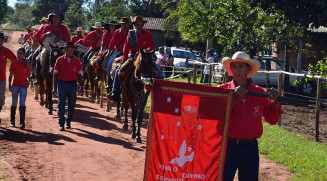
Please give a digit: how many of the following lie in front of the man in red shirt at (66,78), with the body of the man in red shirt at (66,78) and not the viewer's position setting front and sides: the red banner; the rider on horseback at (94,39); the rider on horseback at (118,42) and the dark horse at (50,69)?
1

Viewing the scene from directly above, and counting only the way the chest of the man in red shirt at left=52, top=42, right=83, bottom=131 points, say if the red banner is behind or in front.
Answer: in front

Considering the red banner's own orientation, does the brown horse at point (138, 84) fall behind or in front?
behind

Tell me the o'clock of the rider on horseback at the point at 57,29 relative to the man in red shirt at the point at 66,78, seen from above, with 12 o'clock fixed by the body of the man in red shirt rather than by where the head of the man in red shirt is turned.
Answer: The rider on horseback is roughly at 6 o'clock from the man in red shirt.

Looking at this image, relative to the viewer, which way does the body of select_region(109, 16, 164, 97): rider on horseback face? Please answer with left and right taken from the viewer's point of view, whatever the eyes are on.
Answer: facing the viewer

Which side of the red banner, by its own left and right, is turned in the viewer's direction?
front

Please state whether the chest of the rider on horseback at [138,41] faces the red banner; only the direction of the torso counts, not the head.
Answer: yes

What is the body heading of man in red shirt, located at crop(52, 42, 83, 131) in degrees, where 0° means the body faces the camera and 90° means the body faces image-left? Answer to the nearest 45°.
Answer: approximately 0°

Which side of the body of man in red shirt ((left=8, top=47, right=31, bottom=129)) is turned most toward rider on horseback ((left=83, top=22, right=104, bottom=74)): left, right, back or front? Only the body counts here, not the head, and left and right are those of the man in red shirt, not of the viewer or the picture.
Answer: back

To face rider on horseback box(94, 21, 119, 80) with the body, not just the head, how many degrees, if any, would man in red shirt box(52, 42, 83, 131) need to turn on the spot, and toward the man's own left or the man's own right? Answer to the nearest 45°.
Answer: approximately 180°

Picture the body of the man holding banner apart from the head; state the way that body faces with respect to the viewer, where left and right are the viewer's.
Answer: facing the viewer

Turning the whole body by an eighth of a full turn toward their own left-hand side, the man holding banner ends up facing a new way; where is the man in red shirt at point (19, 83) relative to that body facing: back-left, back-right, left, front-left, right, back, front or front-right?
back

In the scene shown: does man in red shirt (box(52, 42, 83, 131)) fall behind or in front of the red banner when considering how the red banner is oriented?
behind

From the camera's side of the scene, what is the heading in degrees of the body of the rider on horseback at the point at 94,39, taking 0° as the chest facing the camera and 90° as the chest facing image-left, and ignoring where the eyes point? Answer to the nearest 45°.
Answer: approximately 315°

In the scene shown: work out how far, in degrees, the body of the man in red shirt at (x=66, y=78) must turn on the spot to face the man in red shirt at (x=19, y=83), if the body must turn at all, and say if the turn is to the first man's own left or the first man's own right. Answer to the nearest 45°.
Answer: approximately 90° to the first man's own right

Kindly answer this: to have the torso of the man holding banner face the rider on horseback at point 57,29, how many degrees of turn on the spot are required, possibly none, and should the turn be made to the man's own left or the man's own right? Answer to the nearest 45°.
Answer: approximately 135° to the man's own right
